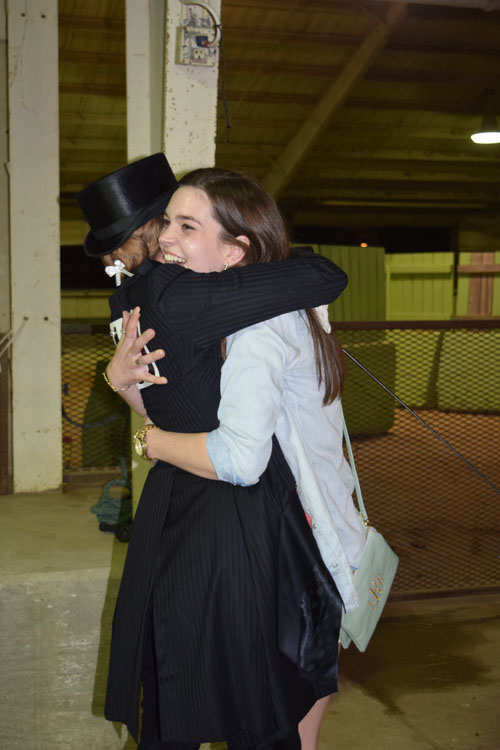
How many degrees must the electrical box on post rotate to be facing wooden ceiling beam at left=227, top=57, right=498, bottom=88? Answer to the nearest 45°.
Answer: approximately 180°

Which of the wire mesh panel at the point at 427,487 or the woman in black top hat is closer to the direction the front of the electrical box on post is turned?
the woman in black top hat

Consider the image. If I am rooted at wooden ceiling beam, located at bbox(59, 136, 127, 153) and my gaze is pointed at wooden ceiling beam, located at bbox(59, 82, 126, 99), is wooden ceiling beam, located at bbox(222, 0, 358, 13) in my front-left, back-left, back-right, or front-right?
front-left

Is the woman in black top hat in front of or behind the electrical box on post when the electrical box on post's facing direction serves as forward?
in front

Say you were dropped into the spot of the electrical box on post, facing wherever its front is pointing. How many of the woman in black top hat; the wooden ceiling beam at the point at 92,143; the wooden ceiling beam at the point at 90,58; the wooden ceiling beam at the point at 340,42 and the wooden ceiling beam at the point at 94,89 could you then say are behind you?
4

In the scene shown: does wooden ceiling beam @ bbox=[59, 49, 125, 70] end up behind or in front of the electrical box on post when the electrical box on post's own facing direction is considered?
behind

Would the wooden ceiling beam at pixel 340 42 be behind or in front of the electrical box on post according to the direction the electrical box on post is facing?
behind

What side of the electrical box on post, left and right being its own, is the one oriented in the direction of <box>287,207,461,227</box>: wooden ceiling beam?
back

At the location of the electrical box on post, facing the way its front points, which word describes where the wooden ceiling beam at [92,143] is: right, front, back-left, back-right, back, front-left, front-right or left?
back

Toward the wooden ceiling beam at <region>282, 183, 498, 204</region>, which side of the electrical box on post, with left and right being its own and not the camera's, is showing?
back

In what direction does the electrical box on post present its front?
toward the camera
